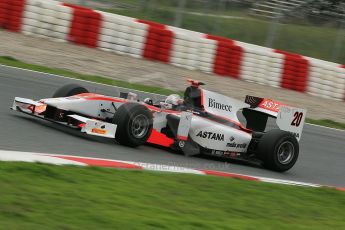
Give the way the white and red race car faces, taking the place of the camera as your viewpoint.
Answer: facing the viewer and to the left of the viewer

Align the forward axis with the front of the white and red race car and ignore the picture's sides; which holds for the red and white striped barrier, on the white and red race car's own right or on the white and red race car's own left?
on the white and red race car's own right
